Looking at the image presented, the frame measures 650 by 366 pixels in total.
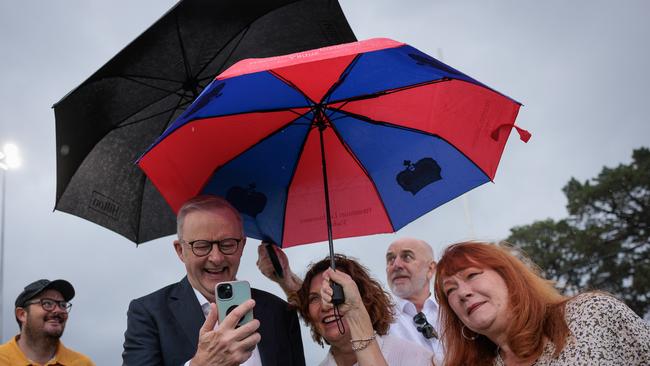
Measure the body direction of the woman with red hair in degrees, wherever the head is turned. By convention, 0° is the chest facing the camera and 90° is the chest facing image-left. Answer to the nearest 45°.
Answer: approximately 45°

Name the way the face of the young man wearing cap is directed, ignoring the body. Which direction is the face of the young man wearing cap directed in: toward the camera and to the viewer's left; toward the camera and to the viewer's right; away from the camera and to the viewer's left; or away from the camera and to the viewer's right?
toward the camera and to the viewer's right

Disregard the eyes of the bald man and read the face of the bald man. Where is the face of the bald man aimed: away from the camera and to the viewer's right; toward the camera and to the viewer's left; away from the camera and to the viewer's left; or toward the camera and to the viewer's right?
toward the camera and to the viewer's left

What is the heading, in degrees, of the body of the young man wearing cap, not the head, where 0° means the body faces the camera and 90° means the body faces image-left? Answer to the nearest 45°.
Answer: approximately 315°

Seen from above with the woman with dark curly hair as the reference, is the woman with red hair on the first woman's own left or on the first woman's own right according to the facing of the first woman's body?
on the first woman's own left

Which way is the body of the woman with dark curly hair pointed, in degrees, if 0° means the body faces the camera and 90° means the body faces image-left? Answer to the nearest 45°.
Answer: approximately 45°

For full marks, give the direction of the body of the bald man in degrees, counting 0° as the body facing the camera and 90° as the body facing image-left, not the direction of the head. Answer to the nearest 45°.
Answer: approximately 45°

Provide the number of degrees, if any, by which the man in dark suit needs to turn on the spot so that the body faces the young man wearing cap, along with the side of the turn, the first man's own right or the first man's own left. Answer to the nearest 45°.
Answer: approximately 135° to the first man's own right

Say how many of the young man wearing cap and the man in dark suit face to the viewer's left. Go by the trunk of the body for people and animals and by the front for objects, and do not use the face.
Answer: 0

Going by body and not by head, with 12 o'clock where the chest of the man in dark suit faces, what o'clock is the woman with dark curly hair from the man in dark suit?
The woman with dark curly hair is roughly at 8 o'clock from the man in dark suit.
